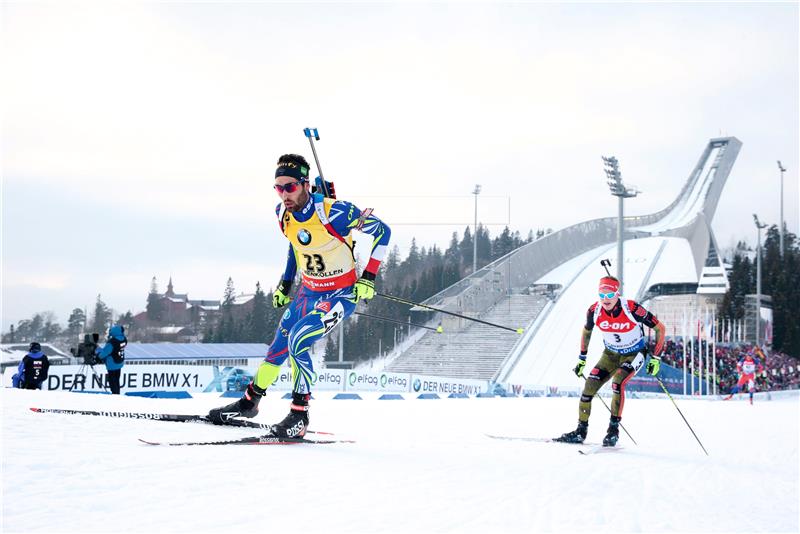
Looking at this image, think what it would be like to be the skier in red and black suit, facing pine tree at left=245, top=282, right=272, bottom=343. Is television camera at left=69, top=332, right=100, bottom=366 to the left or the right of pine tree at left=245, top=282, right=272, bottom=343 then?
left

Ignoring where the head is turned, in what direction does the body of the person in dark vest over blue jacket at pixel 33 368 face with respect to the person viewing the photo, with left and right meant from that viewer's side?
facing away from the viewer

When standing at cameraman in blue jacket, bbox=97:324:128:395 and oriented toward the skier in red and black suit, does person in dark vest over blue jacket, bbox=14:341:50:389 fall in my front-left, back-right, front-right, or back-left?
back-right

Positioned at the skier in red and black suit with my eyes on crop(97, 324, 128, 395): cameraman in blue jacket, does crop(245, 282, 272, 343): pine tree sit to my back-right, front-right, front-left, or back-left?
front-right

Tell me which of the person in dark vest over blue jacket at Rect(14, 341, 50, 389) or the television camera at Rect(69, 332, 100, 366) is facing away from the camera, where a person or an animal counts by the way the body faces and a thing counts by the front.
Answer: the person in dark vest over blue jacket

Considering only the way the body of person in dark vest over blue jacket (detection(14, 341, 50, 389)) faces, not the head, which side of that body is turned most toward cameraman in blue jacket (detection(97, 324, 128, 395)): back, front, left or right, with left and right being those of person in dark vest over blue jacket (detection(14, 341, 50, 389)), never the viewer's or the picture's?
right

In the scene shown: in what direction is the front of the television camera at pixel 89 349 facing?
to the viewer's left

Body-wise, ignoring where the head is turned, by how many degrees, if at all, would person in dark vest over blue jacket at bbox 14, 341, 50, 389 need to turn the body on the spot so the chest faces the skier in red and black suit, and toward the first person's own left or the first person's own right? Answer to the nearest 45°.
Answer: approximately 135° to the first person's own right

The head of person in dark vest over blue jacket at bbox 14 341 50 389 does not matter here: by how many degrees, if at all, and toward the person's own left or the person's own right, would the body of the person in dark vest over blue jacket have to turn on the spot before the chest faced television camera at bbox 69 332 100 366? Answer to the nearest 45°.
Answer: approximately 45° to the person's own right

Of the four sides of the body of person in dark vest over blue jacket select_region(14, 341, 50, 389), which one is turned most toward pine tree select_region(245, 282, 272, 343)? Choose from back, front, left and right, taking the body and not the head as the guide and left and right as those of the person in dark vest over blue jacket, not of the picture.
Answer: front

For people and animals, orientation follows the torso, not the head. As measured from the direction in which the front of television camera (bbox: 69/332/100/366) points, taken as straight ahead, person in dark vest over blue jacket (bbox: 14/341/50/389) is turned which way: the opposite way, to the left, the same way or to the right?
to the right

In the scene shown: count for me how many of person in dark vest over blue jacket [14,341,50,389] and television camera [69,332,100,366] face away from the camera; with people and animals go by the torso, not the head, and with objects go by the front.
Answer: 1
